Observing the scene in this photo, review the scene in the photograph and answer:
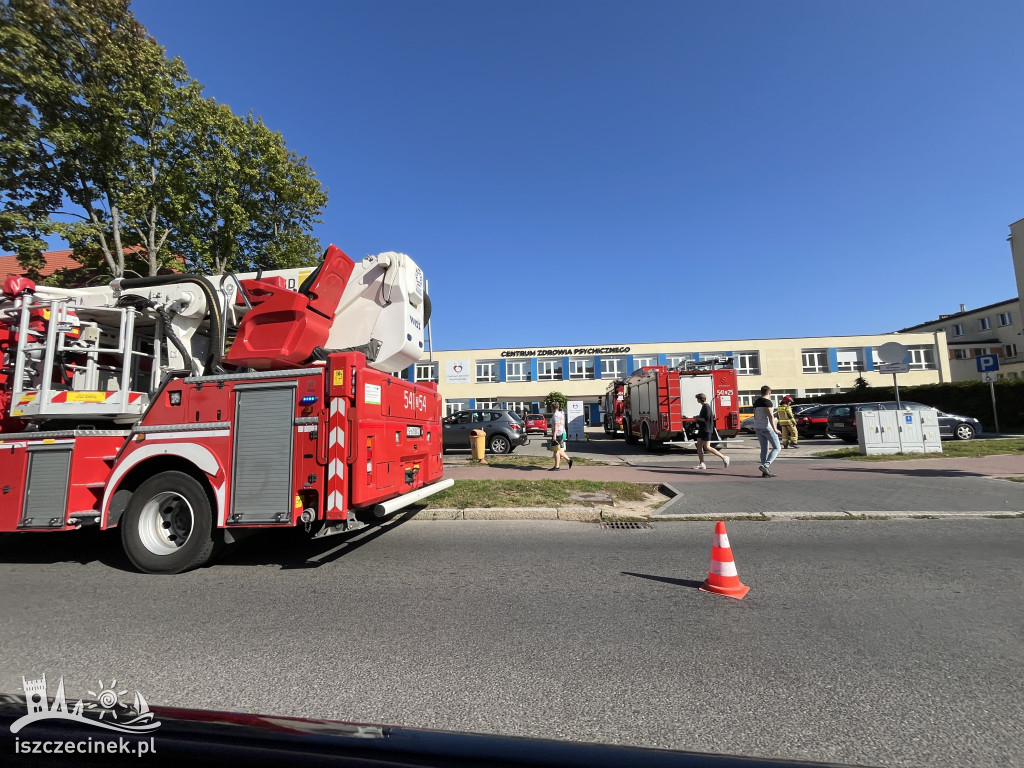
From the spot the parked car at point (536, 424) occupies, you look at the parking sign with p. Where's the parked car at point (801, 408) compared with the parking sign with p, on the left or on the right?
left

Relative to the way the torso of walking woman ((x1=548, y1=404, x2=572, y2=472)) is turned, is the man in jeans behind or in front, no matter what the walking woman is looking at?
behind

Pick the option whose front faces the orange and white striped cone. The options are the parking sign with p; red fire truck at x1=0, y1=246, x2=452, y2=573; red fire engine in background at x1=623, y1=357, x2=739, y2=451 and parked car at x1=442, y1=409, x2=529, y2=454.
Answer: the parking sign with p

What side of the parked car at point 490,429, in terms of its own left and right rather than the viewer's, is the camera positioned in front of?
left

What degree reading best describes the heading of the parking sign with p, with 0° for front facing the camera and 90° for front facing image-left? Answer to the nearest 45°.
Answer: approximately 0°

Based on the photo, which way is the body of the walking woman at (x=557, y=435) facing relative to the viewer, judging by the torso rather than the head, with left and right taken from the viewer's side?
facing to the left of the viewer

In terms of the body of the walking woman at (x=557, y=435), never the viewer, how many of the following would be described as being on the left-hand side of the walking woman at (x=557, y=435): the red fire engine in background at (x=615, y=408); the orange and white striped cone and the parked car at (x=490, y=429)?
1

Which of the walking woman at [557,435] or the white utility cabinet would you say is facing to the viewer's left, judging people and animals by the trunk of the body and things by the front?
the walking woman
